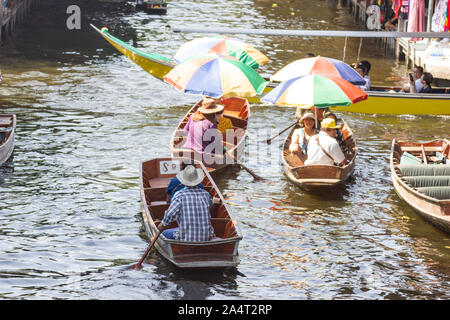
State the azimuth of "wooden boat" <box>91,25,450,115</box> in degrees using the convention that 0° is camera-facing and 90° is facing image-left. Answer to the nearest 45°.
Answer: approximately 90°

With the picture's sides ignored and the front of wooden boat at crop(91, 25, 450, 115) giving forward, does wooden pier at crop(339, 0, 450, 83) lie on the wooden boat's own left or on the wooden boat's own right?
on the wooden boat's own right

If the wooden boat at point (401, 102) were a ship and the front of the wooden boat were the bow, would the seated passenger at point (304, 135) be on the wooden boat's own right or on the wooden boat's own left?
on the wooden boat's own left

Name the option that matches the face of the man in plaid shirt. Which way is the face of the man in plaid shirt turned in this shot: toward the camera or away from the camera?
away from the camera

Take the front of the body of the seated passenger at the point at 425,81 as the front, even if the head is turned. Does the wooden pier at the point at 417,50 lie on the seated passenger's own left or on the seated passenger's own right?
on the seated passenger's own right

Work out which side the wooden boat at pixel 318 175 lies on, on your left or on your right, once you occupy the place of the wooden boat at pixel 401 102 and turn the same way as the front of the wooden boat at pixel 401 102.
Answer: on your left

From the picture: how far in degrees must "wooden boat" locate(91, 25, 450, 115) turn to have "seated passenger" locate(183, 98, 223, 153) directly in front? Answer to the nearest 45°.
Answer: approximately 45° to its left
